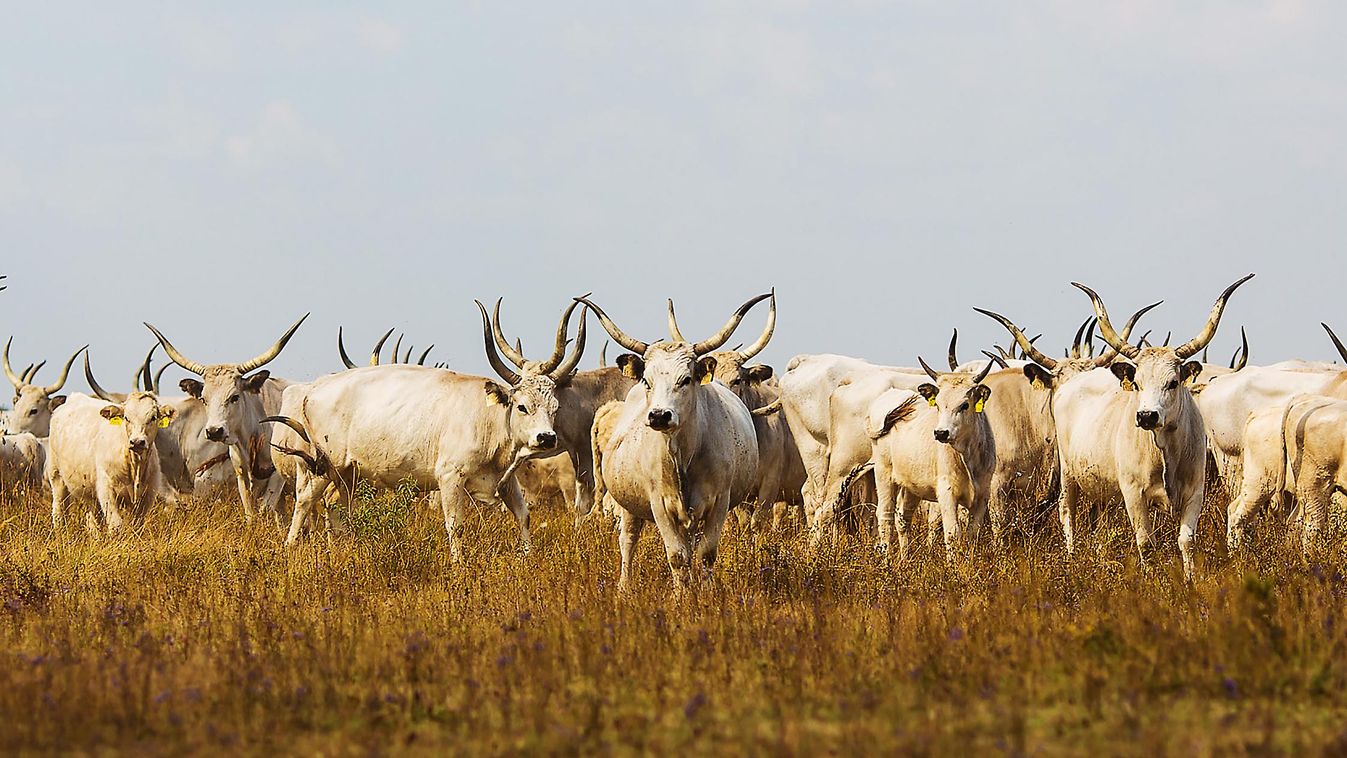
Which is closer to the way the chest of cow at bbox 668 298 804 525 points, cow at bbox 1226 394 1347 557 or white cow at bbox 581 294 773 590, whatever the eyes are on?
the white cow

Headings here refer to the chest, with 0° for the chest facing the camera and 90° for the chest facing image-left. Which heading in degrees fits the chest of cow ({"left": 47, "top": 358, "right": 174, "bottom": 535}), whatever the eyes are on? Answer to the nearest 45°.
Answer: approximately 315°

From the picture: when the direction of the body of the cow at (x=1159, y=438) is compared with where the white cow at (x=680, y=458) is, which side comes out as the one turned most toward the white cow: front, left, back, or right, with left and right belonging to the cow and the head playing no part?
right

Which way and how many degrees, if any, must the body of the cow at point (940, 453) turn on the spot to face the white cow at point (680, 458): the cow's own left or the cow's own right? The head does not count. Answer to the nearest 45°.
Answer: approximately 90° to the cow's own right

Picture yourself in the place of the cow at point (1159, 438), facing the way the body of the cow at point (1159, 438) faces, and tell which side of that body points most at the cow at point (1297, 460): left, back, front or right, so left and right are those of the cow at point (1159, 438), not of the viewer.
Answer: left

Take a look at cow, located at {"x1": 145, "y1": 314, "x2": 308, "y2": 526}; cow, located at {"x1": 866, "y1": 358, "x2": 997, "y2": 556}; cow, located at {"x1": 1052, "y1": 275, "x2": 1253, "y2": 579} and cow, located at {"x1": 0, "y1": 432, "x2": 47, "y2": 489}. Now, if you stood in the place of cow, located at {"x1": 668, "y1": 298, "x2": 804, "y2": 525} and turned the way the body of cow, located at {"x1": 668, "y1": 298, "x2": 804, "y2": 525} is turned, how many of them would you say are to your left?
2

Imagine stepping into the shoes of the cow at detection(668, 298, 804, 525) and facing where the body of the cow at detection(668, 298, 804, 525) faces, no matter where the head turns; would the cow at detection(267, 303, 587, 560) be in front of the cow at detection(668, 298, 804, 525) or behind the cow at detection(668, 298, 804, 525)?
in front

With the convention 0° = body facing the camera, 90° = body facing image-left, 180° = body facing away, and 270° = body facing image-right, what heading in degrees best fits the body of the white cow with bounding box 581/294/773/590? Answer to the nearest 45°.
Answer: approximately 0°
